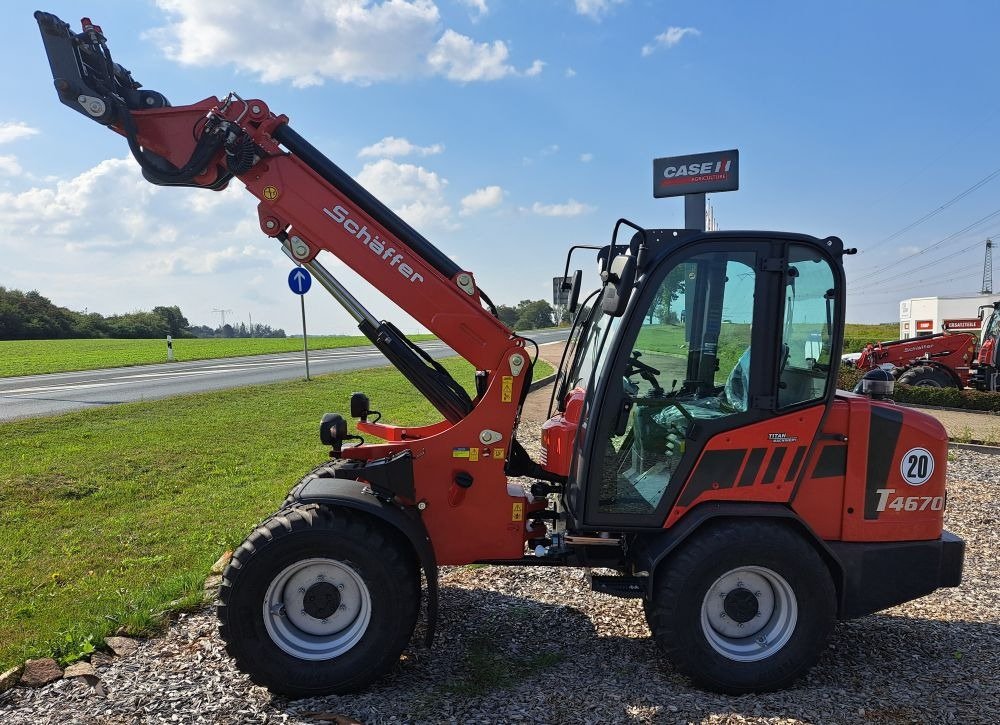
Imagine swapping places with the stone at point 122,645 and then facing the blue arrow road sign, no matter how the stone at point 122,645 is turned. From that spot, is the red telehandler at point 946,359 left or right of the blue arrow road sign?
right

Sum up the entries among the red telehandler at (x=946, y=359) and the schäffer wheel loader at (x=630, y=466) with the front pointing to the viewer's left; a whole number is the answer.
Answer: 2

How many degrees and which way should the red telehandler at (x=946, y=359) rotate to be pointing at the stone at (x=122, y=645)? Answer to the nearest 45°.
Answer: approximately 90° to its left

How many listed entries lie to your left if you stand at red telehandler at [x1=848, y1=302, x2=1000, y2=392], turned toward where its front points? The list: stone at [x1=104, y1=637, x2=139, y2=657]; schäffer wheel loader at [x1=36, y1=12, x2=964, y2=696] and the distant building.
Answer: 2

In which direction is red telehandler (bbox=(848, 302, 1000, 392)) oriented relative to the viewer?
to the viewer's left

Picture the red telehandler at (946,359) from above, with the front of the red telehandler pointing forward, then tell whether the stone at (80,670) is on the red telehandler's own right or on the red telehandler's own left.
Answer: on the red telehandler's own left

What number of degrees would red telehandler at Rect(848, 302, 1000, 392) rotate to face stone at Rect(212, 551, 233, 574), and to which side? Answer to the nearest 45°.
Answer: approximately 90° to its left

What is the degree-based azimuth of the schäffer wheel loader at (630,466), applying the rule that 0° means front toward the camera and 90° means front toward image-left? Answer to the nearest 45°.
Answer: approximately 90°

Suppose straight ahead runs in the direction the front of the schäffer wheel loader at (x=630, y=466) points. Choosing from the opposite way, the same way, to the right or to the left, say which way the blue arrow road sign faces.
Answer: to the left

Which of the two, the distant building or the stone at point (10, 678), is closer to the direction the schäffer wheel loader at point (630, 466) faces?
the stone

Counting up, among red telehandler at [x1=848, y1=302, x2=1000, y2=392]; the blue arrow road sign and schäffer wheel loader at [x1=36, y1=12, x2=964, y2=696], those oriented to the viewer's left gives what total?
2

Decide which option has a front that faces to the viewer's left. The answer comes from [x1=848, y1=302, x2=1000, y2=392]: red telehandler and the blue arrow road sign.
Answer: the red telehandler

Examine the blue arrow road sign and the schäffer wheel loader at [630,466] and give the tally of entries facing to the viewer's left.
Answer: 1
